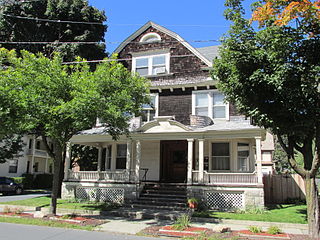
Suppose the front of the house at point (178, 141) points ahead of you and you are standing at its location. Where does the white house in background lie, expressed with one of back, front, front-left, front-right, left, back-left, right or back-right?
back-right

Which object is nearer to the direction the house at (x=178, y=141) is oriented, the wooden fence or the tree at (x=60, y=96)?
the tree

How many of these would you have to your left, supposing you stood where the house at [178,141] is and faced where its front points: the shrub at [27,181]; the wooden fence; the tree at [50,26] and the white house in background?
1

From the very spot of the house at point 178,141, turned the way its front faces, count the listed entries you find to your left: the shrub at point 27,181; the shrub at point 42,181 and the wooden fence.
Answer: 1

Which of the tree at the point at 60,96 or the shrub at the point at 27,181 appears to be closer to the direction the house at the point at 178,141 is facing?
the tree

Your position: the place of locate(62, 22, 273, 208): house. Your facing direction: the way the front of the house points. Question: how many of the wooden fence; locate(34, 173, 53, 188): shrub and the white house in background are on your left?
1

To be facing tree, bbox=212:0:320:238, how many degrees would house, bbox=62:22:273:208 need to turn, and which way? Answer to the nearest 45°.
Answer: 0° — it already faces it

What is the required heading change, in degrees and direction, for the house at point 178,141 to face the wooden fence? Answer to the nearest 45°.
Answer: approximately 90° to its left

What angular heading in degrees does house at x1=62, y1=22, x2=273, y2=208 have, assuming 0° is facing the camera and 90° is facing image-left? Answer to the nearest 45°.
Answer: approximately 0°
